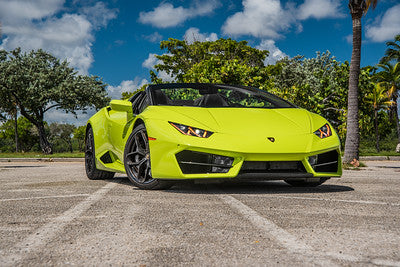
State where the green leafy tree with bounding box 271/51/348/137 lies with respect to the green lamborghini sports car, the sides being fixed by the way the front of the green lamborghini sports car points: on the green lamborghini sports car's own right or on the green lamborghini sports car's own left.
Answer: on the green lamborghini sports car's own left

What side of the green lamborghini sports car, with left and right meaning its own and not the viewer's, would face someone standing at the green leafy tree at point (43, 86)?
back

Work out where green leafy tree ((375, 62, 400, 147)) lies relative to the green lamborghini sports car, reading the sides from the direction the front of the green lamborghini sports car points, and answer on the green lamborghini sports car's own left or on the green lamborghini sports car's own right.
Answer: on the green lamborghini sports car's own left

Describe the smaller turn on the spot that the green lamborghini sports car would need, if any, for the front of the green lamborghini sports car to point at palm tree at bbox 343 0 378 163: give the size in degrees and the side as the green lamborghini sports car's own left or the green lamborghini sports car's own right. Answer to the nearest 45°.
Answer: approximately 90° to the green lamborghini sports car's own left

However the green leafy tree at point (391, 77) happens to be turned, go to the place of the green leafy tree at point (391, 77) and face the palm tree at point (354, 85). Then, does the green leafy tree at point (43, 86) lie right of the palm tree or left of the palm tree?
right

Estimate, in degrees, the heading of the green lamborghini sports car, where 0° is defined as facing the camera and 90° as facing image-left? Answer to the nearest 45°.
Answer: approximately 315°
